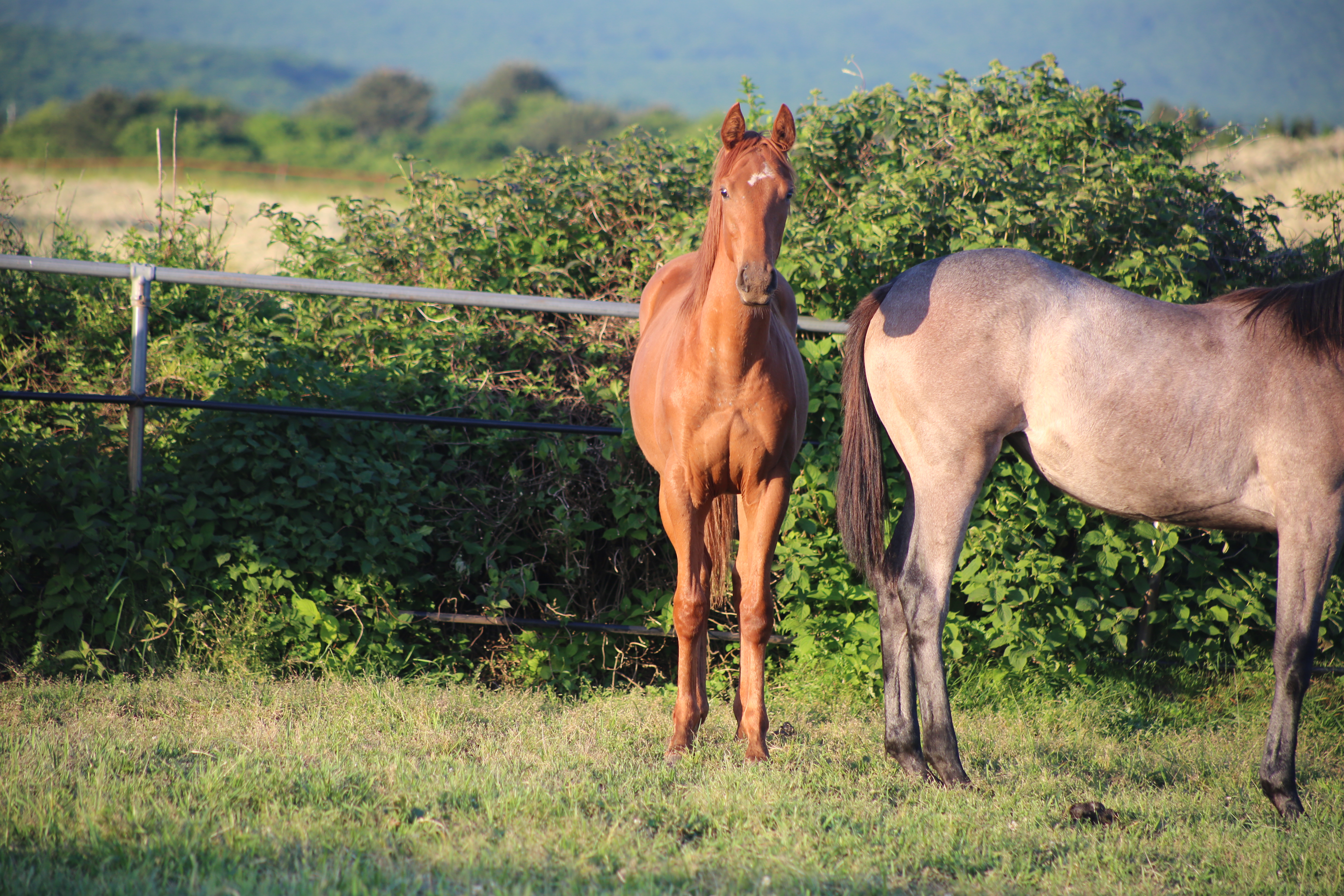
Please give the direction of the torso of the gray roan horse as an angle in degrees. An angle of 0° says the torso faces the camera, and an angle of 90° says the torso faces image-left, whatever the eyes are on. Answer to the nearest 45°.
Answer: approximately 270°
